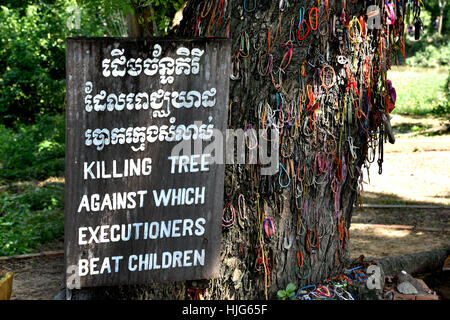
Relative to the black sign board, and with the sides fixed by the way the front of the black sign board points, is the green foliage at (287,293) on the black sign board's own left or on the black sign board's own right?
on the black sign board's own left

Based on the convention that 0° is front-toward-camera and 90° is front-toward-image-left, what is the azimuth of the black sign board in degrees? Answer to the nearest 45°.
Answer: approximately 0°
